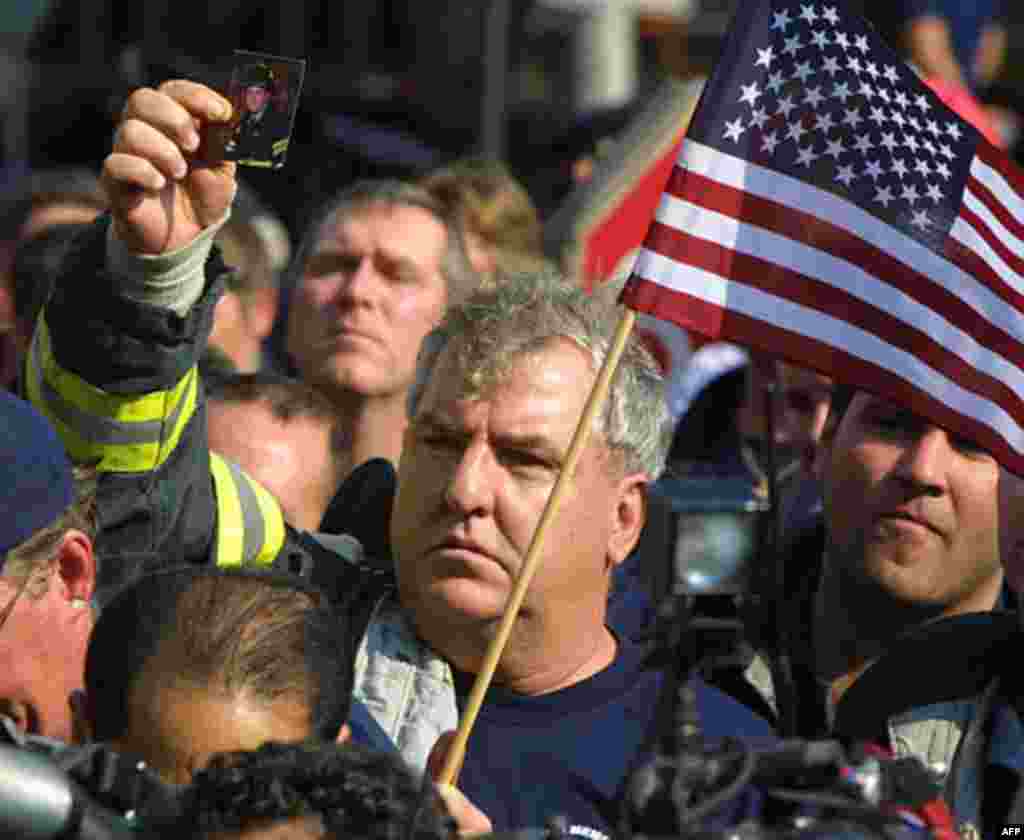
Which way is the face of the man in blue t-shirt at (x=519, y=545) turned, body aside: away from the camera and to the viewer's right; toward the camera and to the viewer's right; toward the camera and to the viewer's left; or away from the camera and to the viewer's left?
toward the camera and to the viewer's left

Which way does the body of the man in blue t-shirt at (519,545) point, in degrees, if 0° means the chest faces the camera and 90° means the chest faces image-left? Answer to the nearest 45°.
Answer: approximately 45°
